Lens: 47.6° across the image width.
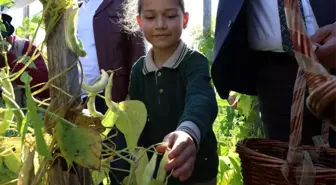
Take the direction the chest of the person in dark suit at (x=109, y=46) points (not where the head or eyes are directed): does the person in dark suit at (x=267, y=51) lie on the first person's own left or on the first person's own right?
on the first person's own left

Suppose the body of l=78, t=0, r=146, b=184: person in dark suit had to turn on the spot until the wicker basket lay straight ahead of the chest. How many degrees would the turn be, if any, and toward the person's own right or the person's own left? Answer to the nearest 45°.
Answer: approximately 45° to the person's own left
